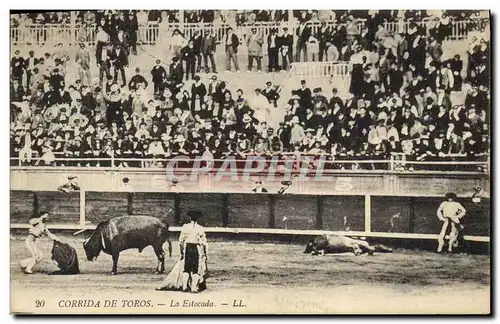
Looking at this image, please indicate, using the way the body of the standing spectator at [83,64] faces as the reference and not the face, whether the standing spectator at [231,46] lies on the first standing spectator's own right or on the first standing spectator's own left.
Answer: on the first standing spectator's own left

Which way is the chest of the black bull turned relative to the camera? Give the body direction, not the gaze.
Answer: to the viewer's left

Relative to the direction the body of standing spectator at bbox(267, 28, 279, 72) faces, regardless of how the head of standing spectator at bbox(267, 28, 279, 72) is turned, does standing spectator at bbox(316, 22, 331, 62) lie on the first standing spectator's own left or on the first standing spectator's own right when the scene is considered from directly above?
on the first standing spectator's own left

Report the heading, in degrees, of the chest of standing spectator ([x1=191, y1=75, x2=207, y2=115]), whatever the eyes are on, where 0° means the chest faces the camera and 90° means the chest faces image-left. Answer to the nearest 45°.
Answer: approximately 0°

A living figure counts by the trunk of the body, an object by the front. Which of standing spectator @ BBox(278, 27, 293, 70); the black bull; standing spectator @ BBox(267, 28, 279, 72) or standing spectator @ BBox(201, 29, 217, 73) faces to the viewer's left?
the black bull
